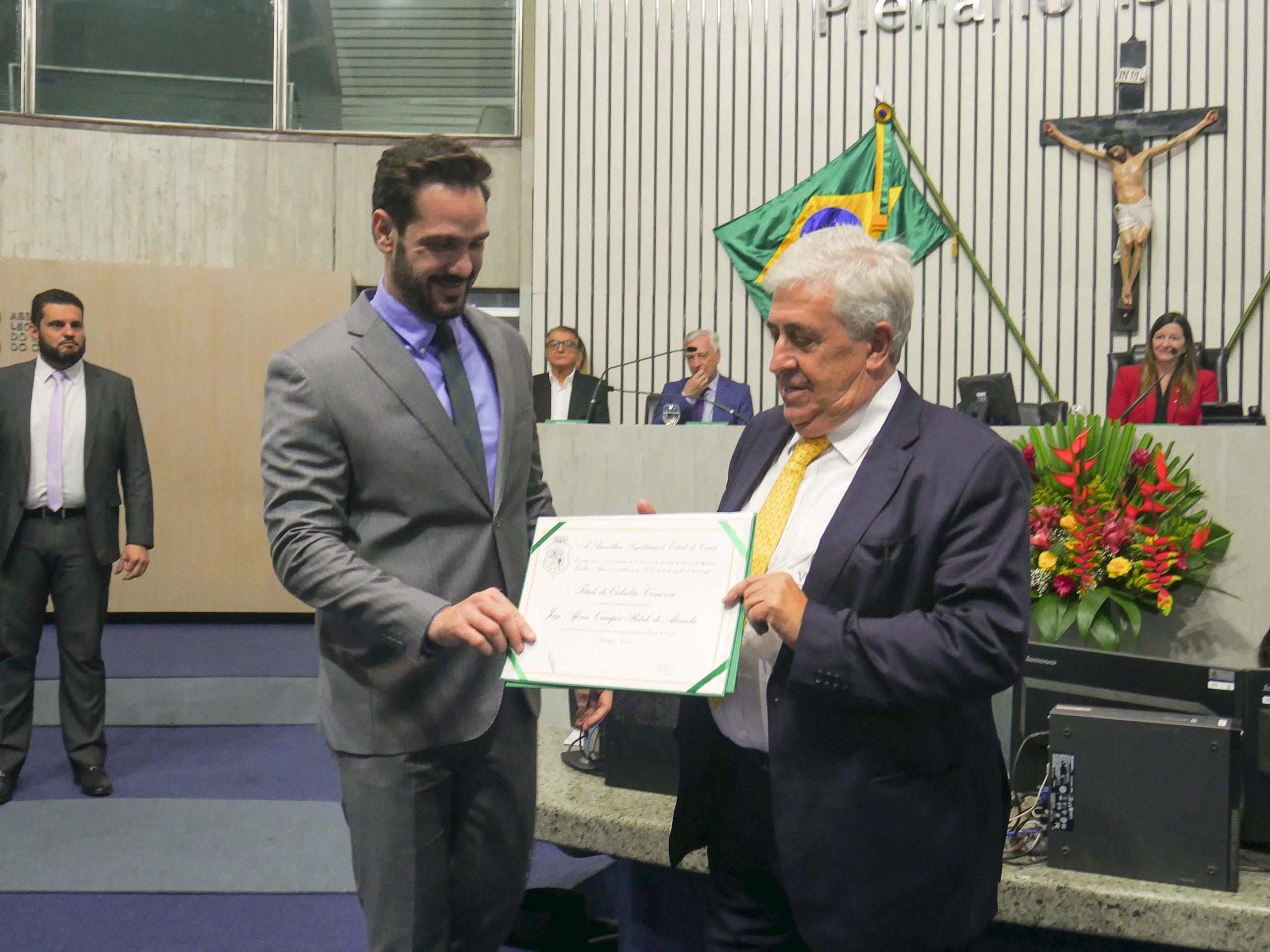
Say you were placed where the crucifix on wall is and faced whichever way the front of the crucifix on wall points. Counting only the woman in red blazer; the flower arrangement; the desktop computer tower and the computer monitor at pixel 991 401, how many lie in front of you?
4

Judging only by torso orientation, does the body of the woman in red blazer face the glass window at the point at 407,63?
no

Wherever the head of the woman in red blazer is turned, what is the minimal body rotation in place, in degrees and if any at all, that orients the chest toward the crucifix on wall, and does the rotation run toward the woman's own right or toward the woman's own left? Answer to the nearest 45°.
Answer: approximately 180°

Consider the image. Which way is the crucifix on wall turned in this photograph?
toward the camera

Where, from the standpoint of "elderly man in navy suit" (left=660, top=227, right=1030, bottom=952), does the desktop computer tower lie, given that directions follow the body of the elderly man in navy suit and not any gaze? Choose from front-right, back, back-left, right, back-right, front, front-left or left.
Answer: back

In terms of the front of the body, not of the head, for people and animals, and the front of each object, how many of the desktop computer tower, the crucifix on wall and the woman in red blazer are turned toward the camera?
2

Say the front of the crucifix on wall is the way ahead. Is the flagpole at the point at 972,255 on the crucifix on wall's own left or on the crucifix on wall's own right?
on the crucifix on wall's own right

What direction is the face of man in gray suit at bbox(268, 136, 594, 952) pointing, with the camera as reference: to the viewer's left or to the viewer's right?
to the viewer's right

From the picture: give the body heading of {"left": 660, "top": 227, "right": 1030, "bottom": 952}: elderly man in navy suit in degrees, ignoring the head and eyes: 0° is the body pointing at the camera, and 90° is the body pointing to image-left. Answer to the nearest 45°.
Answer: approximately 45°

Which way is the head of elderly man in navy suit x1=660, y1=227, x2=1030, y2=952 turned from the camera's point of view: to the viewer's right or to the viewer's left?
to the viewer's left

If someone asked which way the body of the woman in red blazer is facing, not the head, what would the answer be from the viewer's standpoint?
toward the camera

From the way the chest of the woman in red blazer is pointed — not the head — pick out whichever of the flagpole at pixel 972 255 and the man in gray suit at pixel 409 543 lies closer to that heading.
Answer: the man in gray suit

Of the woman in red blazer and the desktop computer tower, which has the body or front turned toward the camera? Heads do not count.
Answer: the woman in red blazer
